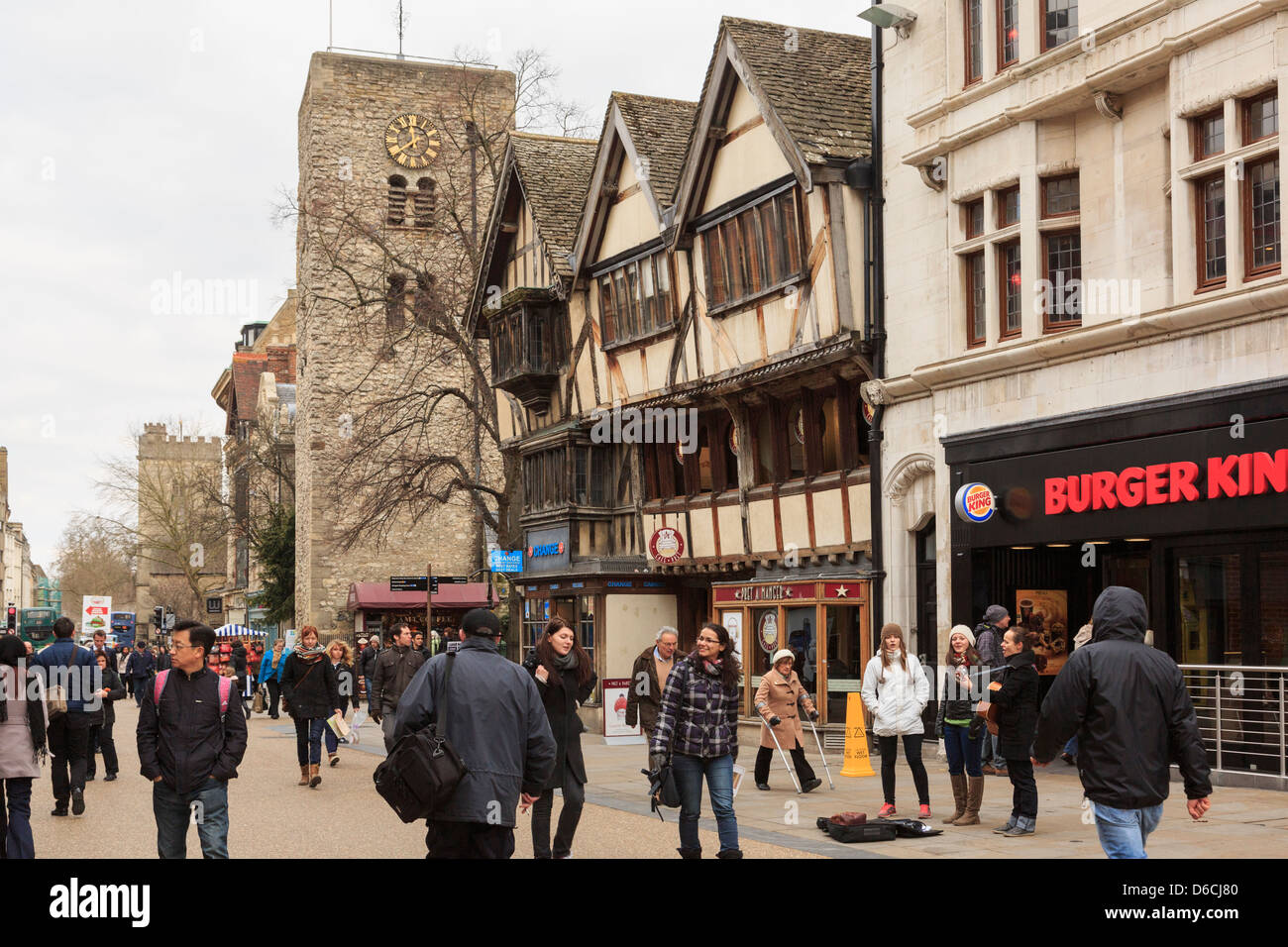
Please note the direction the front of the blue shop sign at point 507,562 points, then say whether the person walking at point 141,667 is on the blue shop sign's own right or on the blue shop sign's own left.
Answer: on the blue shop sign's own right

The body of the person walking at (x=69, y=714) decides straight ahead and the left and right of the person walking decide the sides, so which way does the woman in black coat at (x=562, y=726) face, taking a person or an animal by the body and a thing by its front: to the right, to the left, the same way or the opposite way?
the opposite way

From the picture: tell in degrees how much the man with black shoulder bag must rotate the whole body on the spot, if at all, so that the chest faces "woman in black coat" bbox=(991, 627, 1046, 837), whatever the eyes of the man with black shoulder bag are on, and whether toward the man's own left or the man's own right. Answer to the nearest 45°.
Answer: approximately 45° to the man's own right

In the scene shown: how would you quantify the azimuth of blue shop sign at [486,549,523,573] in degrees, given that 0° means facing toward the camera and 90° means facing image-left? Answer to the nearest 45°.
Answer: approximately 0°

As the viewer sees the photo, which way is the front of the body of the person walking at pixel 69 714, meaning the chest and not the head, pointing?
away from the camera

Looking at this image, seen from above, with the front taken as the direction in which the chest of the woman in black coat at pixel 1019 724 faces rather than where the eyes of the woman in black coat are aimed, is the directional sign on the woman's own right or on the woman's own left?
on the woman's own right

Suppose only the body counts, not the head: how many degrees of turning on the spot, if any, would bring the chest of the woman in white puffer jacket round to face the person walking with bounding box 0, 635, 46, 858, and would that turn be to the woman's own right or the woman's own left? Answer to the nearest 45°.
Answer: approximately 45° to the woman's own right

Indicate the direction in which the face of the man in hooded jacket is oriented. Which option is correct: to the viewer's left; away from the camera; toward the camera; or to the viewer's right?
away from the camera
